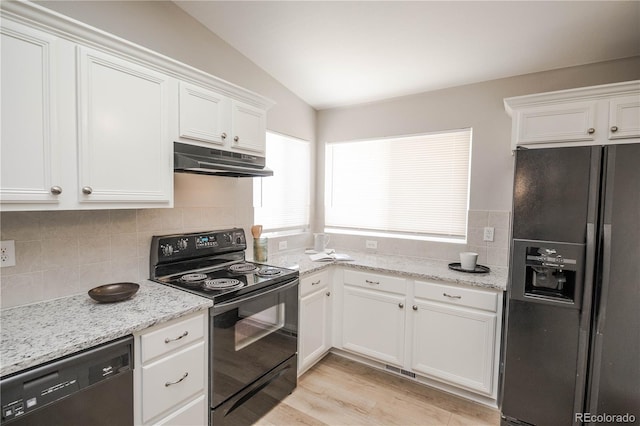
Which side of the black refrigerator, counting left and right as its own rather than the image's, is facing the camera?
front

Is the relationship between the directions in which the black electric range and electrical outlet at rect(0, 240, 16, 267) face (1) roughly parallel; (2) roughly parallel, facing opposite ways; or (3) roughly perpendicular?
roughly parallel

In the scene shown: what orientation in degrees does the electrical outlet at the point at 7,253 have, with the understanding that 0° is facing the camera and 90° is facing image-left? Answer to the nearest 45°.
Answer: approximately 0°

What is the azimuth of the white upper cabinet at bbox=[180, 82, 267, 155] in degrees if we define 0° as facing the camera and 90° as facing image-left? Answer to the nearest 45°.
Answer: approximately 315°

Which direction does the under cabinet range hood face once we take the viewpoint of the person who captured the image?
facing the viewer and to the right of the viewer

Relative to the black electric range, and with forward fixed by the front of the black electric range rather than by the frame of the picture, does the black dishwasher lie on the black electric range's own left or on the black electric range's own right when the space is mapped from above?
on the black electric range's own right

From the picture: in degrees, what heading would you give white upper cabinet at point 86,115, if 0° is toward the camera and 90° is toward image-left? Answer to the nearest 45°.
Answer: approximately 315°

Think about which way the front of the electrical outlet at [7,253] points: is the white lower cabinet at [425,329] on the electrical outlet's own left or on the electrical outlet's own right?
on the electrical outlet's own left

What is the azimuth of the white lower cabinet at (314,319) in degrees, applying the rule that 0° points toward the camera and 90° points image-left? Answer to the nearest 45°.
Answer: approximately 315°

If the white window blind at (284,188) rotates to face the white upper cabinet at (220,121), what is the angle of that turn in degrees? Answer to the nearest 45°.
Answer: approximately 90° to its right

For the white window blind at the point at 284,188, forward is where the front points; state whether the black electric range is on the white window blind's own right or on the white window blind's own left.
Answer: on the white window blind's own right
